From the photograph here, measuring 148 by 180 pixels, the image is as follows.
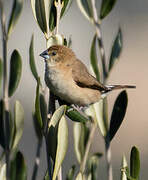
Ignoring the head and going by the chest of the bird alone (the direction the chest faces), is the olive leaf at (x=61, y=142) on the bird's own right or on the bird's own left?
on the bird's own left

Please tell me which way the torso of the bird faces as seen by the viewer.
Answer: to the viewer's left

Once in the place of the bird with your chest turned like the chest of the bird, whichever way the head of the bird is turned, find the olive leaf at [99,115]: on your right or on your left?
on your left

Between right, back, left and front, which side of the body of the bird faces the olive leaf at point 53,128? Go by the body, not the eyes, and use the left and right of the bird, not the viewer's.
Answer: front
